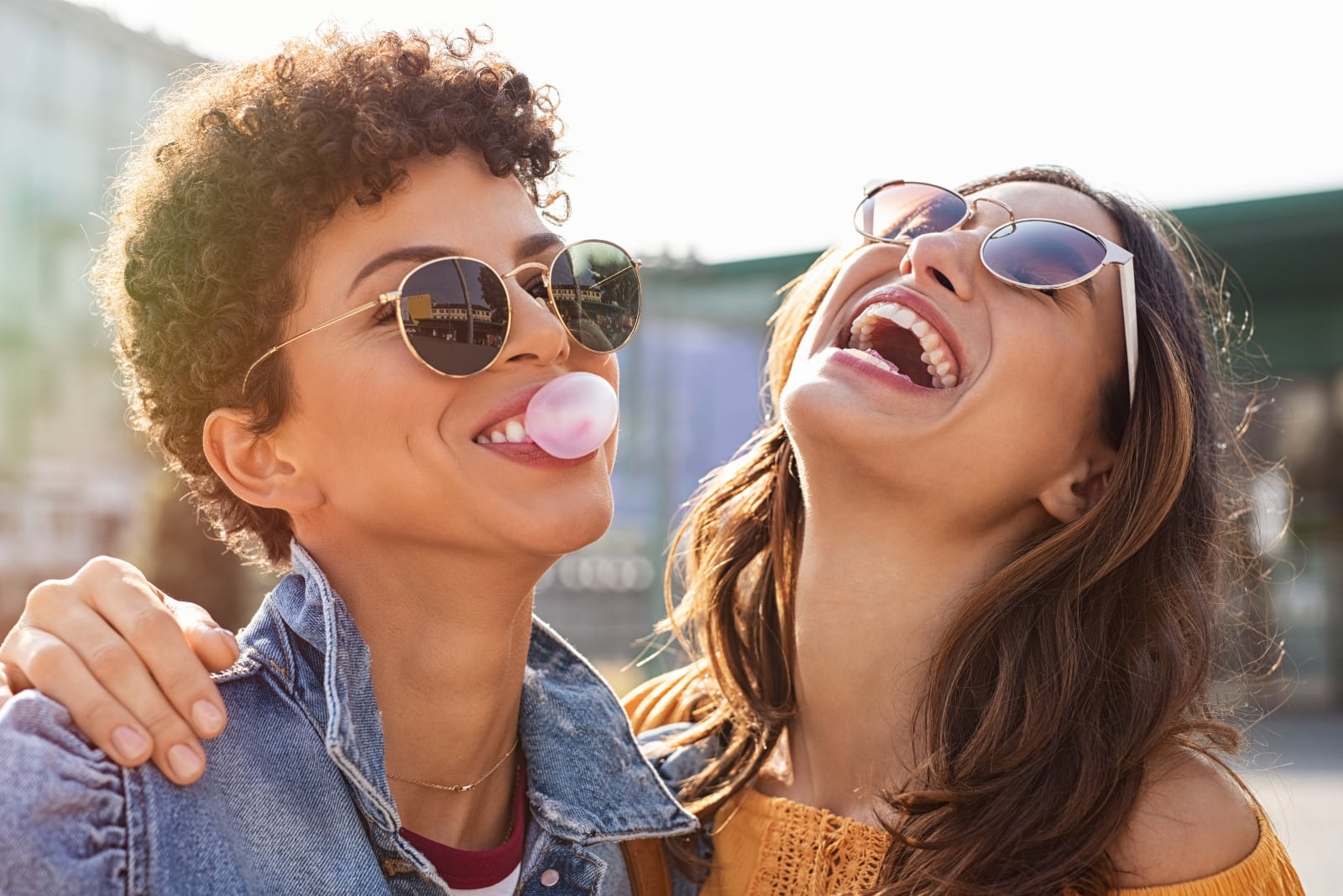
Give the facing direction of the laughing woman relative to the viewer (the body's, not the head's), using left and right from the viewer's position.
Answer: facing the viewer and to the left of the viewer

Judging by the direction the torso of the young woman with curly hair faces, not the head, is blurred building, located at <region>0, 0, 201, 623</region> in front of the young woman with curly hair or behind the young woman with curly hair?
behind

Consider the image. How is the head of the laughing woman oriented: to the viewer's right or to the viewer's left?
to the viewer's left

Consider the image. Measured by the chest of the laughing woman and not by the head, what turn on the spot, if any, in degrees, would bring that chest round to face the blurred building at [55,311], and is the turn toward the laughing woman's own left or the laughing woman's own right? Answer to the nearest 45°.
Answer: approximately 90° to the laughing woman's own right

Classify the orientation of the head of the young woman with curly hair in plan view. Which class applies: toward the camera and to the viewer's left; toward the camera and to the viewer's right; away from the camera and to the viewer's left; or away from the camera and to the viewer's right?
toward the camera and to the viewer's right

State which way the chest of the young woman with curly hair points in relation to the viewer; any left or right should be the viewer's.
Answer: facing the viewer and to the right of the viewer
